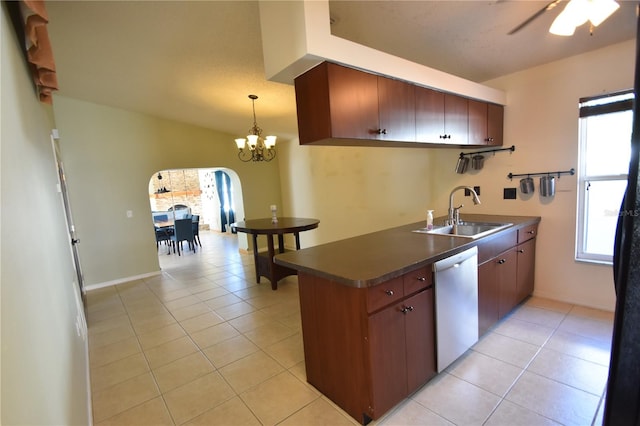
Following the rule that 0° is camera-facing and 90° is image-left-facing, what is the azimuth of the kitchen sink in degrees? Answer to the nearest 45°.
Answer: approximately 315°

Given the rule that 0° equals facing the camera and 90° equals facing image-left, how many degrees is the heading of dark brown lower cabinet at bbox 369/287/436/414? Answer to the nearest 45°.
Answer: approximately 315°

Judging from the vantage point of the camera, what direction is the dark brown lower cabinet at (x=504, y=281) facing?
facing the viewer and to the right of the viewer

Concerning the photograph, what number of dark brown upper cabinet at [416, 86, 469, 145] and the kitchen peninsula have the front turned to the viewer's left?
0

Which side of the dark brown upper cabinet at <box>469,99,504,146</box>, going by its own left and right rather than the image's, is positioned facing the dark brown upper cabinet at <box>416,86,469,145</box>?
right

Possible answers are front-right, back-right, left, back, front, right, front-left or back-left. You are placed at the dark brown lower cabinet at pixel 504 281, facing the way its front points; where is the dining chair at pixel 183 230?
back-right
